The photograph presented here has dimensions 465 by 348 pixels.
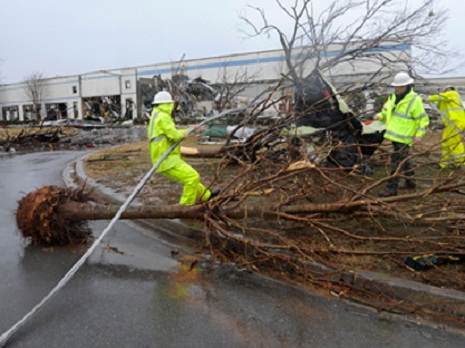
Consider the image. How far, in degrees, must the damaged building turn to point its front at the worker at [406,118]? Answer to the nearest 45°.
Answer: approximately 45° to its left

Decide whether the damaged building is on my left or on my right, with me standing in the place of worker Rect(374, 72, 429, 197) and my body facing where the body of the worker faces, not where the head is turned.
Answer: on my right

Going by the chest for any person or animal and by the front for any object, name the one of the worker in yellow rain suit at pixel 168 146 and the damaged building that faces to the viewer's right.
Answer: the worker in yellow rain suit

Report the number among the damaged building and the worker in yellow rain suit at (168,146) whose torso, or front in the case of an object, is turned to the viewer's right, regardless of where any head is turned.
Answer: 1

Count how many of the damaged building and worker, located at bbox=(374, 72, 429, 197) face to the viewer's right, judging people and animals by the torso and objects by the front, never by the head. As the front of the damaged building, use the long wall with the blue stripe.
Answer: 0

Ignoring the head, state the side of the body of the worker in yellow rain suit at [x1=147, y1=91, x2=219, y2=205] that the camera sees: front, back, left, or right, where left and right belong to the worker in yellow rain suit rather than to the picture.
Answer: right

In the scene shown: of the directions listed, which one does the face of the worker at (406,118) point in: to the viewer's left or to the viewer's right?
to the viewer's left

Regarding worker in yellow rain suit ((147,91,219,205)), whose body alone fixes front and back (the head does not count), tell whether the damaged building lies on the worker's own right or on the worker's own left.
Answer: on the worker's own left
